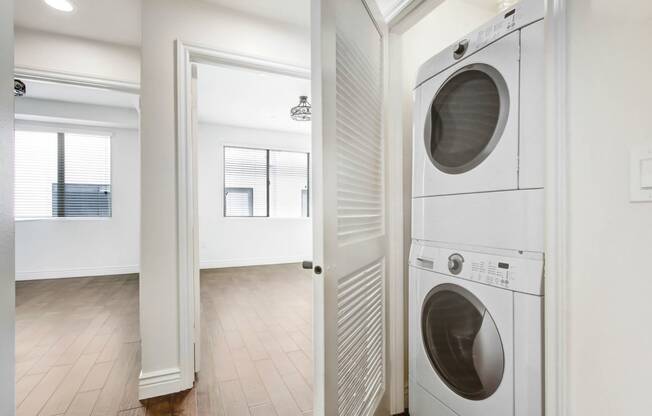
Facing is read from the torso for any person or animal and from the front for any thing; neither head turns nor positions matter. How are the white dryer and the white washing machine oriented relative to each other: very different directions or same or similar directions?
same or similar directions

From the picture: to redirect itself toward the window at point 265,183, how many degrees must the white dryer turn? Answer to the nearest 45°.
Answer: approximately 90° to its right

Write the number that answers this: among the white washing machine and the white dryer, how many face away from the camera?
0

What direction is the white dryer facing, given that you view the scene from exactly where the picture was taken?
facing the viewer and to the left of the viewer

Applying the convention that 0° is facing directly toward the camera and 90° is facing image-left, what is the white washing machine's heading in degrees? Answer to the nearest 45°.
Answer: approximately 45°

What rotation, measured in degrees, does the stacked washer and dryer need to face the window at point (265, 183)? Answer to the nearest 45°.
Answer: approximately 90° to its right

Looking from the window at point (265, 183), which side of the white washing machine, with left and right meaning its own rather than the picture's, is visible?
right

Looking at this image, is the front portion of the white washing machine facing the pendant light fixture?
no

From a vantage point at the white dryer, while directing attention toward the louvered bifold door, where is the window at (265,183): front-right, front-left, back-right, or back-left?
front-right

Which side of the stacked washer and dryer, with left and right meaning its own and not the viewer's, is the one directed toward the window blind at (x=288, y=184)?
right

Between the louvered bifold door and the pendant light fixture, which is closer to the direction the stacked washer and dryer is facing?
the louvered bifold door

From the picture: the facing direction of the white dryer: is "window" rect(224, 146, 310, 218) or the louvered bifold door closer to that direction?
the louvered bifold door

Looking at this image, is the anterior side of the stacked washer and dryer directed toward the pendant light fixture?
no

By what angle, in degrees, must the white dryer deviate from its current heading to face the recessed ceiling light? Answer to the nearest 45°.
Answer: approximately 45° to its right

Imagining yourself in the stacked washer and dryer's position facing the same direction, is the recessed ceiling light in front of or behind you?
in front
